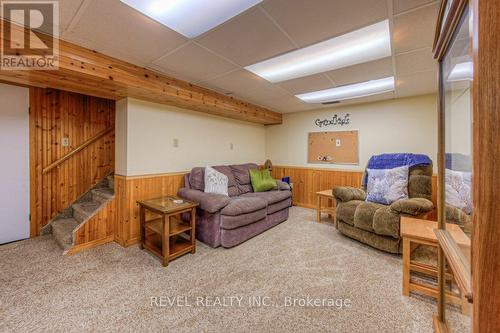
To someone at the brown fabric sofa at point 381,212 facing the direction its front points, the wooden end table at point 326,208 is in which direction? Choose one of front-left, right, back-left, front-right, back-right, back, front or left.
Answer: right

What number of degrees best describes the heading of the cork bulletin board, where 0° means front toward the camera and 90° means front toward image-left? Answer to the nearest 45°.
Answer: approximately 0°

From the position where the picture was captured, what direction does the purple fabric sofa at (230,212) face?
facing the viewer and to the right of the viewer

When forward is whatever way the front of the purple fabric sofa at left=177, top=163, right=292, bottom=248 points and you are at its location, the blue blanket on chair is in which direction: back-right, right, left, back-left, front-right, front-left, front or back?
front-left

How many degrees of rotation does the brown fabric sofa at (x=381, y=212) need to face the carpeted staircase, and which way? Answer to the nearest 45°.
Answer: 0° — it already faces it

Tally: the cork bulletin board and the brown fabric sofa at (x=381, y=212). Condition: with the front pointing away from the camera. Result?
0

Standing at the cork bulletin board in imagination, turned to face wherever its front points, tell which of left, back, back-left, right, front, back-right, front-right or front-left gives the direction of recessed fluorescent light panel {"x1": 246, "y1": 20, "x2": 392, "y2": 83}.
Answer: front

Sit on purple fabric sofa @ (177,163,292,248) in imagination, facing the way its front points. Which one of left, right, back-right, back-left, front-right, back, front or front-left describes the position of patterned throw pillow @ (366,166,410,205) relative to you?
front-left

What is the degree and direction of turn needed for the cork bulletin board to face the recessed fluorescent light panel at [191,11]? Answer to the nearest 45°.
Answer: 0° — it already faces it
